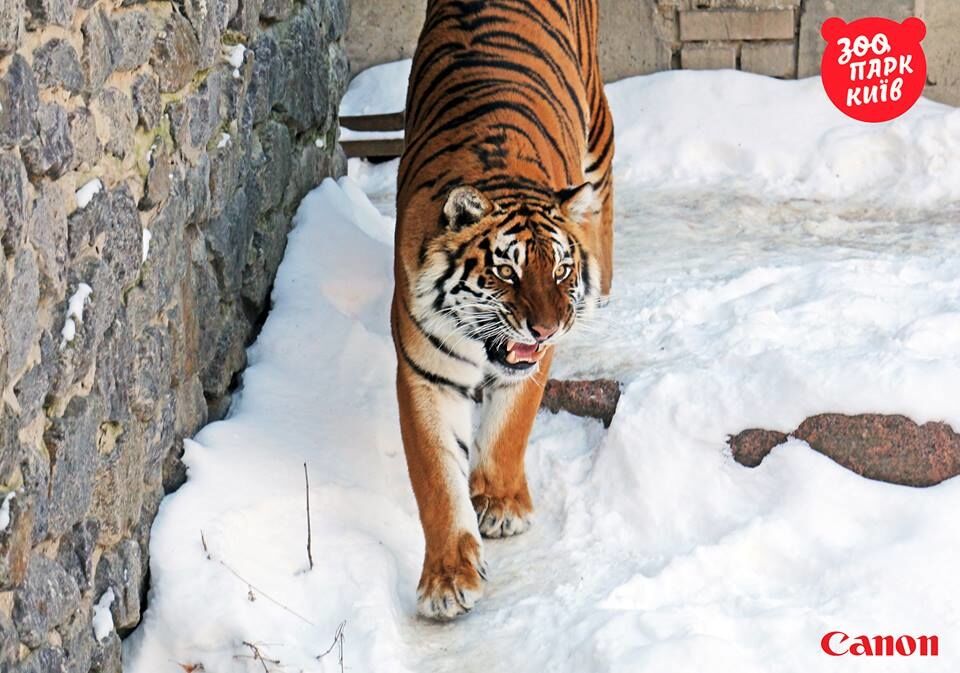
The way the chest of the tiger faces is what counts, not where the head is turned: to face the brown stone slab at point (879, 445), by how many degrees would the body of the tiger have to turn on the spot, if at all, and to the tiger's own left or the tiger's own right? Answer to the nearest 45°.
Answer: approximately 90° to the tiger's own left

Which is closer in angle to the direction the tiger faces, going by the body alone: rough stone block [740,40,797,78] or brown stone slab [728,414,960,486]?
the brown stone slab

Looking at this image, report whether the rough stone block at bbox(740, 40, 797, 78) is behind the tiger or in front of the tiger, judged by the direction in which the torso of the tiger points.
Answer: behind
